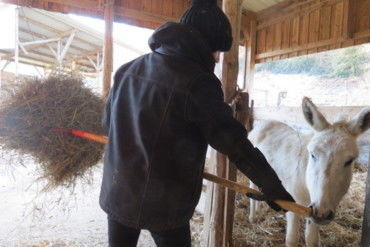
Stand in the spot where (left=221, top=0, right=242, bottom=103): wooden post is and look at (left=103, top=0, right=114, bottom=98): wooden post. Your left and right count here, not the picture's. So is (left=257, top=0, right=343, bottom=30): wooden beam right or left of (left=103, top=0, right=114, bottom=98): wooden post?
right

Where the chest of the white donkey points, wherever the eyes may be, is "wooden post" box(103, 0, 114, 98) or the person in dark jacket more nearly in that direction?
the person in dark jacket

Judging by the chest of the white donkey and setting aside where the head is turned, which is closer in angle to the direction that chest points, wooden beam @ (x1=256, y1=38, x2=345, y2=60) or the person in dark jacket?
the person in dark jacket

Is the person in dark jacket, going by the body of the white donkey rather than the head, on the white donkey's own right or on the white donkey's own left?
on the white donkey's own right

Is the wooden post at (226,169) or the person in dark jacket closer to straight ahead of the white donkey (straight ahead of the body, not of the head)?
the person in dark jacket

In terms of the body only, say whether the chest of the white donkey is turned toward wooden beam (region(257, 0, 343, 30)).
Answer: no

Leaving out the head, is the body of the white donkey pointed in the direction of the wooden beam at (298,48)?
no

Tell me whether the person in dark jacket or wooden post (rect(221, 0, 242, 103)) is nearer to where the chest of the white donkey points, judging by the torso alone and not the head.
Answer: the person in dark jacket

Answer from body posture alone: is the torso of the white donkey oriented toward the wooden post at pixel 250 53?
no

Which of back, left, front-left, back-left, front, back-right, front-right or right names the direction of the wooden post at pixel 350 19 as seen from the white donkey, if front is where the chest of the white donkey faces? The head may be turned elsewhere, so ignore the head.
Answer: back-left

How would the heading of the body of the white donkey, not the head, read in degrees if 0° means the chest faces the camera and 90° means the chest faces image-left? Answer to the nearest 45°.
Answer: approximately 315°

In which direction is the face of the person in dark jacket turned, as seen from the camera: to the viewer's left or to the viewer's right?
to the viewer's right

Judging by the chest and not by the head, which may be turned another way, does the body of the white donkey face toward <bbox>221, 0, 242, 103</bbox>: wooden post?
no
